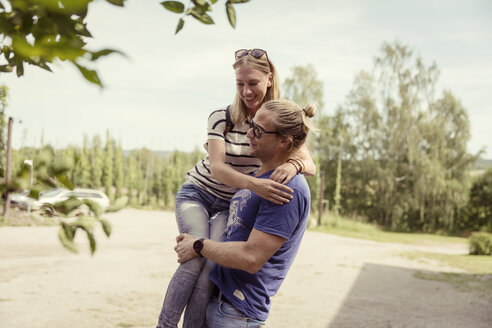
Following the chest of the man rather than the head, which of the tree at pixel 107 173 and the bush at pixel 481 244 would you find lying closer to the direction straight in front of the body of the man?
the tree

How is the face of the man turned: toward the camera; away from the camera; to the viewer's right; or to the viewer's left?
to the viewer's left

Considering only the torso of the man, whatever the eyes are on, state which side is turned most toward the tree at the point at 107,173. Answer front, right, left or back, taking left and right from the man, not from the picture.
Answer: right

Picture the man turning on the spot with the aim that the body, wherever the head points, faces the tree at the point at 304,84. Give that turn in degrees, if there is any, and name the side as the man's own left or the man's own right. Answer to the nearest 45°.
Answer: approximately 90° to the man's own right

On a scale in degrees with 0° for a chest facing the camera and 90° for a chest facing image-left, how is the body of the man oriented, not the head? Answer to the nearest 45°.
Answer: approximately 90°
